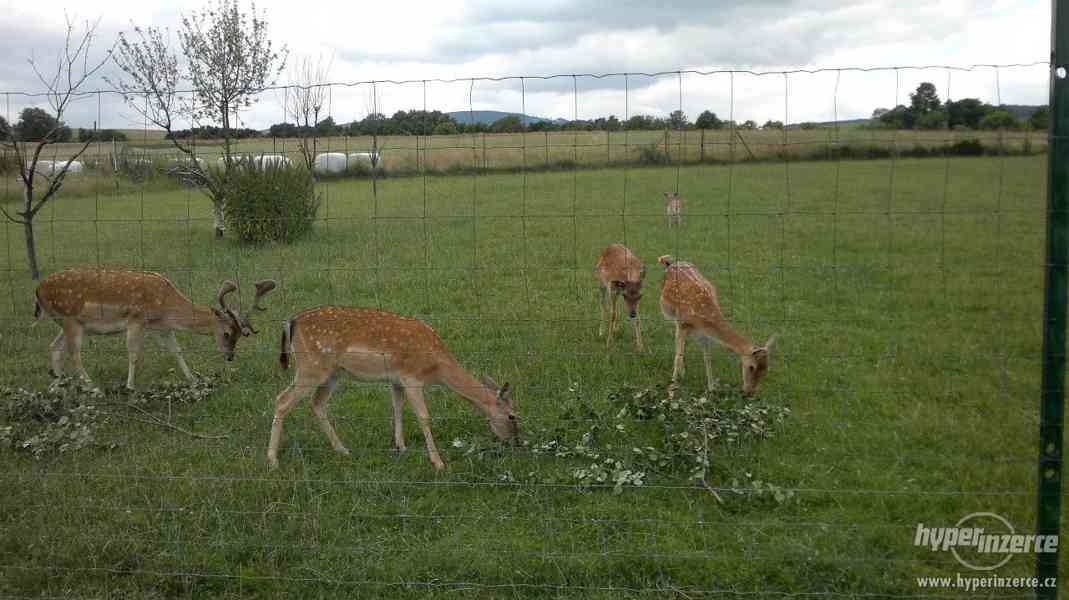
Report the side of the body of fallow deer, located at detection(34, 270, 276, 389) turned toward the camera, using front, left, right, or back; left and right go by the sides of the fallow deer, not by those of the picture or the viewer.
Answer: right

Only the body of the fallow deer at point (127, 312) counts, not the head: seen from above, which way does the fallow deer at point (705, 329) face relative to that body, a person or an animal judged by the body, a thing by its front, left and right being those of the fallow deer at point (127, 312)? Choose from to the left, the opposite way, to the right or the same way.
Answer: to the right

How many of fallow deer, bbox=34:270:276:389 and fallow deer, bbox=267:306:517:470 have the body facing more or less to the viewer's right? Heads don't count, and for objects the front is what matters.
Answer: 2

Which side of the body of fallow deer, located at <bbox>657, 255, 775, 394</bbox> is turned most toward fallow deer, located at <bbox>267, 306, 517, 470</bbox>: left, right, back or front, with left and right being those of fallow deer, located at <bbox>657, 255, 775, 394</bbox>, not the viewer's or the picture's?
right

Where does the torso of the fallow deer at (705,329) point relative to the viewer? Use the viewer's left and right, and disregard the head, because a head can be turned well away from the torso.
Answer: facing the viewer and to the right of the viewer

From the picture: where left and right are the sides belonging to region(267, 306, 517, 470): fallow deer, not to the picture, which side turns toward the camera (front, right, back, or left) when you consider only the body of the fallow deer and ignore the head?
right

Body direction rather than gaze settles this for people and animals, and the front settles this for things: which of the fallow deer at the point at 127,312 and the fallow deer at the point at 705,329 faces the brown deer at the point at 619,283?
the fallow deer at the point at 127,312
